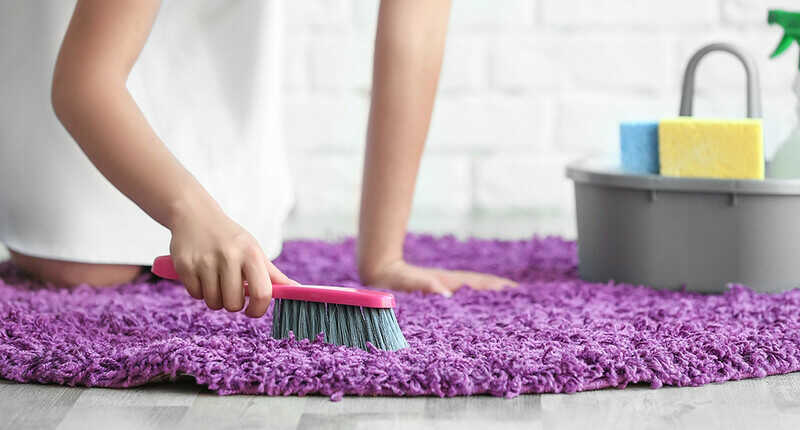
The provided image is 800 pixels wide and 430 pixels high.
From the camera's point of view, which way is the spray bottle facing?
to the viewer's left
